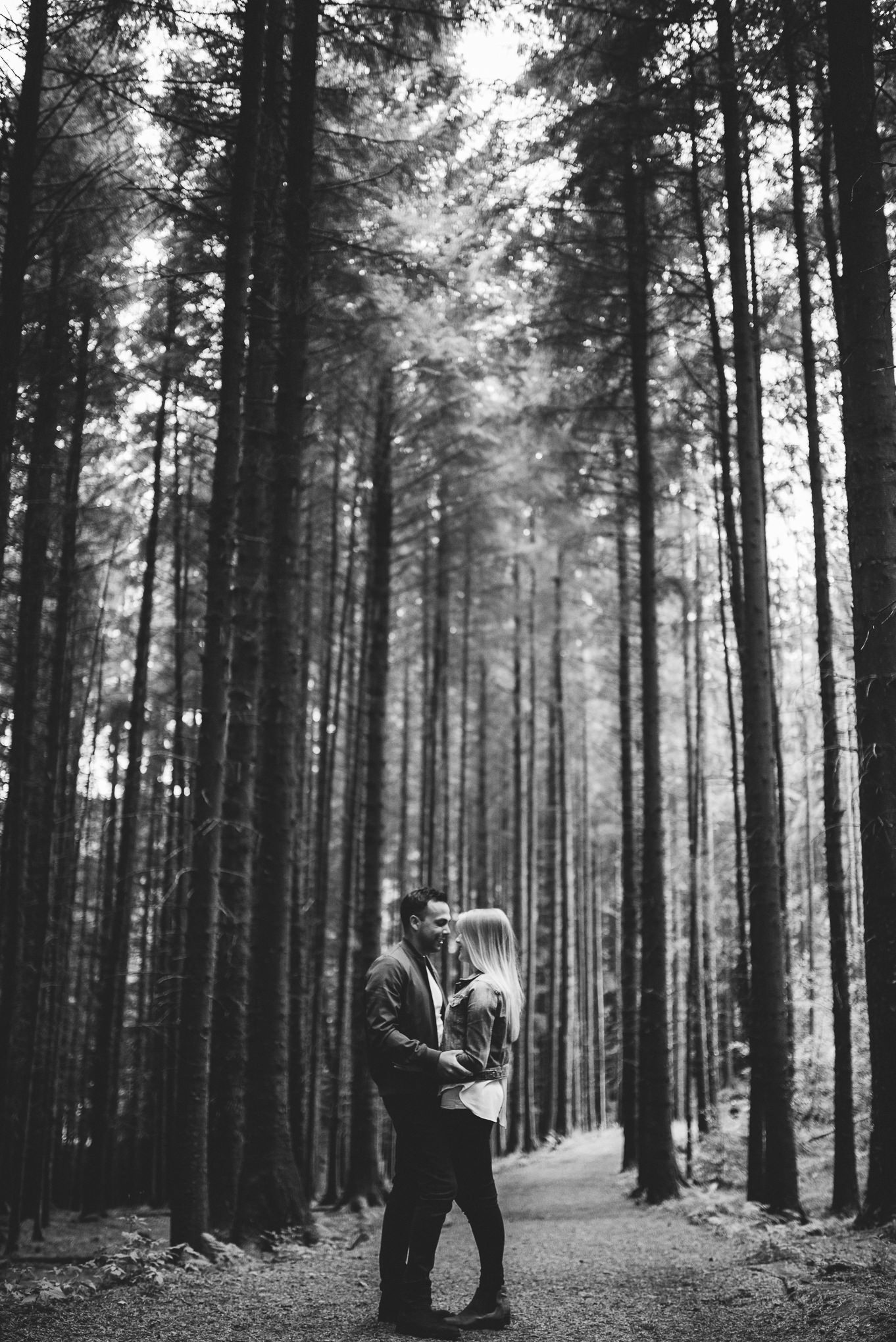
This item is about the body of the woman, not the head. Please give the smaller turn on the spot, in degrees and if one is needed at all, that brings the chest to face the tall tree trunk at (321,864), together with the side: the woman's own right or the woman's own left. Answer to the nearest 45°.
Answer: approximately 90° to the woman's own right

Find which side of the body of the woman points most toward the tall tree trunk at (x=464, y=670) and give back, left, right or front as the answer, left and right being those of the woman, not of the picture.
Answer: right

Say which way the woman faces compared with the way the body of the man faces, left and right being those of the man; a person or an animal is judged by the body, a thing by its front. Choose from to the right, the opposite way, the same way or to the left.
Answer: the opposite way

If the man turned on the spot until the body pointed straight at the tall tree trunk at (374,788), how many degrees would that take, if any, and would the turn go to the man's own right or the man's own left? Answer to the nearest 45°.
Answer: approximately 90° to the man's own left

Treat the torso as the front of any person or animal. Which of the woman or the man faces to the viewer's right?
the man

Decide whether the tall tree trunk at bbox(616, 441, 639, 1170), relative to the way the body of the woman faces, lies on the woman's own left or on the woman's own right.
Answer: on the woman's own right

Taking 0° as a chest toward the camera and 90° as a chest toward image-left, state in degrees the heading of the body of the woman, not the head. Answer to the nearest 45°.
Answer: approximately 90°

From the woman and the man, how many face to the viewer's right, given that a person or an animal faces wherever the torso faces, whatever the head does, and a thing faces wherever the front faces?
1

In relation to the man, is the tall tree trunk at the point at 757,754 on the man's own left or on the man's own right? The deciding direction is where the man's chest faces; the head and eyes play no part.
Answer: on the man's own left

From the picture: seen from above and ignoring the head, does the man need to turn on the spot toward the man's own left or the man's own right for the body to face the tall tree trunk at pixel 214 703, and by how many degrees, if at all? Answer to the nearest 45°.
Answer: approximately 135° to the man's own left

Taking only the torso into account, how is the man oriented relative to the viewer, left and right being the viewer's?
facing to the right of the viewer

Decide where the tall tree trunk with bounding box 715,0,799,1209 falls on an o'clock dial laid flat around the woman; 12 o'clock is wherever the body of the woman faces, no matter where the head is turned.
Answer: The tall tree trunk is roughly at 4 o'clock from the woman.
